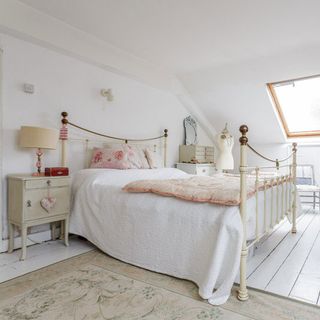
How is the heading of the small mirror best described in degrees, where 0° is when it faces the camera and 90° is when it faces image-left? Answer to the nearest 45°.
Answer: approximately 315°

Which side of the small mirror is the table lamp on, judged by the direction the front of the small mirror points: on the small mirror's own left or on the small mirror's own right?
on the small mirror's own right

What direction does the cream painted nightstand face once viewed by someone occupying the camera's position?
facing the viewer and to the right of the viewer

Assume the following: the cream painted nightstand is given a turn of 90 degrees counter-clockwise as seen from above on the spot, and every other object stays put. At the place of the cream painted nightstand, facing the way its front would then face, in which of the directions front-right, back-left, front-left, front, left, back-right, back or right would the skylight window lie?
front-right

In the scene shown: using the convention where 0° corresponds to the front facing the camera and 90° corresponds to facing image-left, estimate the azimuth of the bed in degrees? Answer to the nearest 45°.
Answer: approximately 315°

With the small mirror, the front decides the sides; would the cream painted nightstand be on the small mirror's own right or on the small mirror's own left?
on the small mirror's own right

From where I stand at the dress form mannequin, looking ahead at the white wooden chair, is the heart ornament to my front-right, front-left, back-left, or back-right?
back-right

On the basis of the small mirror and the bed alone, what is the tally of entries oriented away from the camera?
0

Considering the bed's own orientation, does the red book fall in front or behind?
behind
